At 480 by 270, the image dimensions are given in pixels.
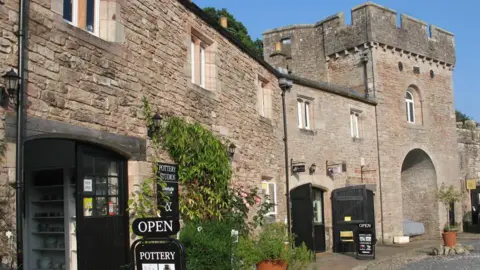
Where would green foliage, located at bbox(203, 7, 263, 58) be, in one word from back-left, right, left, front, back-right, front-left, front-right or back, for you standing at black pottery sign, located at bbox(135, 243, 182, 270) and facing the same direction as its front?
back

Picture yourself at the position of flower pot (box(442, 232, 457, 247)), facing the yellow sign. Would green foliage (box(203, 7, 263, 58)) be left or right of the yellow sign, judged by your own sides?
left

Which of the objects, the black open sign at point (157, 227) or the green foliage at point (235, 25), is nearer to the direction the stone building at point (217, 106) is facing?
the black open sign

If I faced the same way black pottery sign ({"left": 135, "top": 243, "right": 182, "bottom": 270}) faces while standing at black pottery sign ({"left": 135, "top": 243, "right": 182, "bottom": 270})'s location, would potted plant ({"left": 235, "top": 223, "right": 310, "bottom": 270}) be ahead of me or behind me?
behind

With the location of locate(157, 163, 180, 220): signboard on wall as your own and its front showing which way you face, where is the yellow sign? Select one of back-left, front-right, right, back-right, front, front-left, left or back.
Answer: back-left

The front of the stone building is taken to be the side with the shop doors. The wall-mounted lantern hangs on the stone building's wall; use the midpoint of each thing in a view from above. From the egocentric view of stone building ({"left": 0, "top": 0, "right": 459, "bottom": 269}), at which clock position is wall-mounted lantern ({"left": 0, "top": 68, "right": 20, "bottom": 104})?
The wall-mounted lantern is roughly at 2 o'clock from the stone building.

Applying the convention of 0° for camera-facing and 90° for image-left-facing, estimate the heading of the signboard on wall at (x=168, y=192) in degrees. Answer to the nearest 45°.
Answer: approximately 0°

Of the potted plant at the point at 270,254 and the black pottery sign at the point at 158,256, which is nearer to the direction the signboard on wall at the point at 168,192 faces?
the black pottery sign
